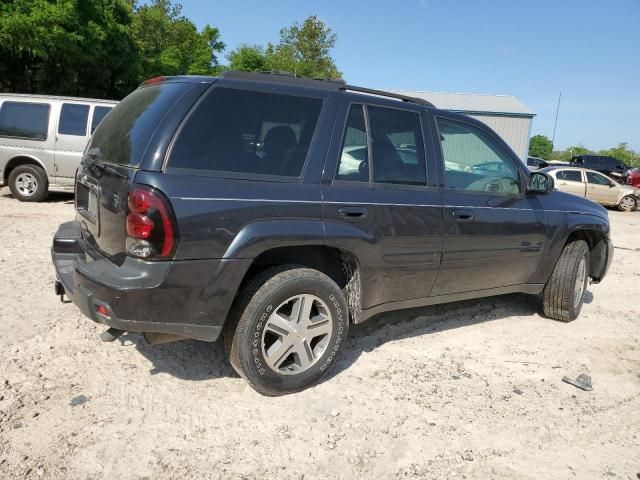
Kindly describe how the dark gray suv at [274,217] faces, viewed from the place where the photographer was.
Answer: facing away from the viewer and to the right of the viewer
